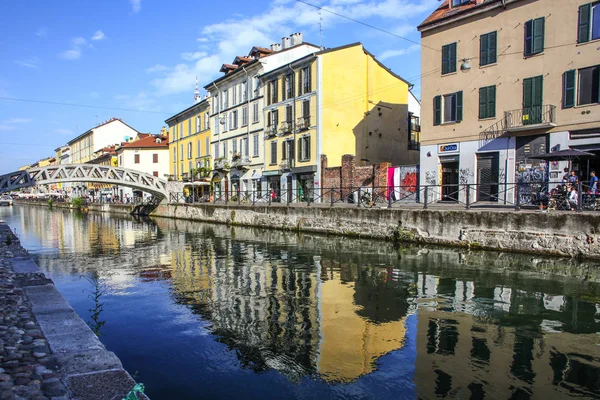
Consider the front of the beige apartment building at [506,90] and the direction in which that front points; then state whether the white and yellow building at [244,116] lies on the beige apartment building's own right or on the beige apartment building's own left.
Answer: on the beige apartment building's own right

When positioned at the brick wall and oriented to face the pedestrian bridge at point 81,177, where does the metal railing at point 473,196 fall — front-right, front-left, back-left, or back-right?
back-left

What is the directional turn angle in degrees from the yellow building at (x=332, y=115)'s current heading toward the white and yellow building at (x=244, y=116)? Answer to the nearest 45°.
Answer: approximately 90° to its right

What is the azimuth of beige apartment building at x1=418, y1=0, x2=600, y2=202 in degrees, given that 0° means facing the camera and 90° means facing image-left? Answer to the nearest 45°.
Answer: approximately 45°

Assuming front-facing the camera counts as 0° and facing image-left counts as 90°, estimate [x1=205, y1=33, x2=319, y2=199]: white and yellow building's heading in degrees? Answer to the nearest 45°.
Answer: approximately 45°

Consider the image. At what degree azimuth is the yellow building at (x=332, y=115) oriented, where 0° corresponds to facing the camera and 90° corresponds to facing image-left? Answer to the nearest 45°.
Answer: approximately 45°

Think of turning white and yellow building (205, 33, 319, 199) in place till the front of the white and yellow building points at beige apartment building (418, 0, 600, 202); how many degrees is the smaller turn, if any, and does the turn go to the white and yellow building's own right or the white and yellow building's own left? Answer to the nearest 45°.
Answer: approximately 90° to the white and yellow building's own left
